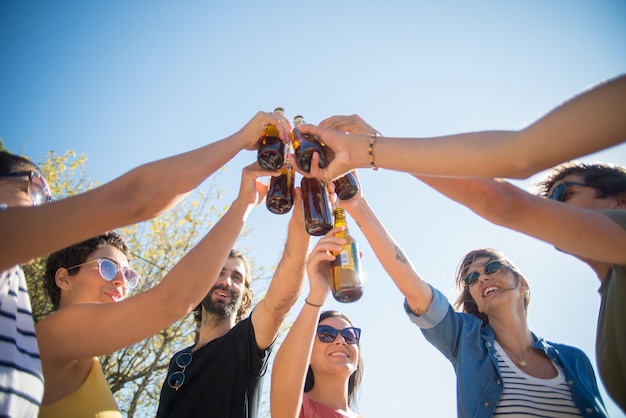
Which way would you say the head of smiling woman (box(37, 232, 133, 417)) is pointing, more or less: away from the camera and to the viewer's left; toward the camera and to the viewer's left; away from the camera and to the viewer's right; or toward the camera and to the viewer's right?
toward the camera and to the viewer's right

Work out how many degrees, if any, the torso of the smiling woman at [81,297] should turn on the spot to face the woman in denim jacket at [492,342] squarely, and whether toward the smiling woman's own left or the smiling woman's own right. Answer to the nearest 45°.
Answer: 0° — they already face them

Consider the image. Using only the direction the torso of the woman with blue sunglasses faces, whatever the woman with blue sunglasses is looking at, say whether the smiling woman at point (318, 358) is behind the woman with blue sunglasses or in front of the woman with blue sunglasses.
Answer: in front

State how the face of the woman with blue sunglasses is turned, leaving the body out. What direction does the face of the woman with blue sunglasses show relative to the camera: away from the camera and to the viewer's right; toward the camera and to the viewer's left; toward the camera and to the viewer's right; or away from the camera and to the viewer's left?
toward the camera and to the viewer's right

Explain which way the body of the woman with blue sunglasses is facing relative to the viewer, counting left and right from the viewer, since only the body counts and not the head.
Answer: facing to the right of the viewer

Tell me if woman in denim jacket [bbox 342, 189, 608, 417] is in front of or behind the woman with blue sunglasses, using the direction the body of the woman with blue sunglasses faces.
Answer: in front

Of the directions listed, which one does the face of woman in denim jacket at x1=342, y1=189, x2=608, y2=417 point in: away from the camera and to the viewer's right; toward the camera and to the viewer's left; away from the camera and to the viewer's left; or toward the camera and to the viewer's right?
toward the camera and to the viewer's left
